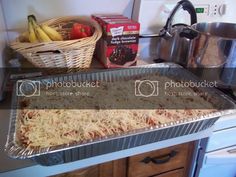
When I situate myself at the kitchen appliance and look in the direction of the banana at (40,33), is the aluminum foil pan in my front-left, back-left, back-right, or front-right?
front-left

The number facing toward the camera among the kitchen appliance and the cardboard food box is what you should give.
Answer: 2

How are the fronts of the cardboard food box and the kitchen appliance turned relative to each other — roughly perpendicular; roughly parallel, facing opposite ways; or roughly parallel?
roughly parallel

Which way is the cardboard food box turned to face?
toward the camera

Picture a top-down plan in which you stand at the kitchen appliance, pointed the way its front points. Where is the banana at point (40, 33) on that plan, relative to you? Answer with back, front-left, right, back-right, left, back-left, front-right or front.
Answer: front-right

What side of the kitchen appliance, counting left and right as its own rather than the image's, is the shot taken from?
front
